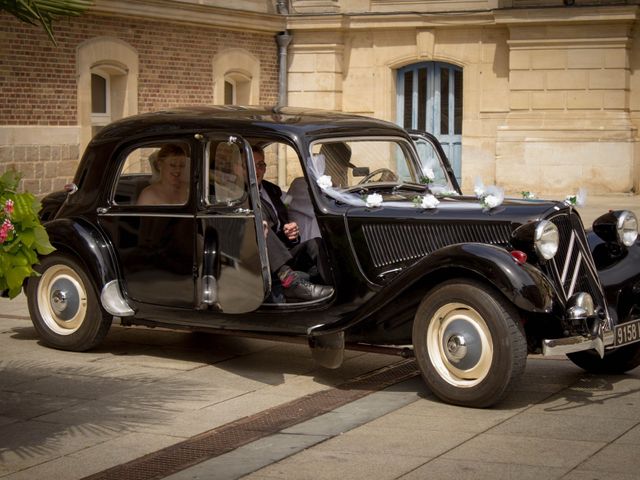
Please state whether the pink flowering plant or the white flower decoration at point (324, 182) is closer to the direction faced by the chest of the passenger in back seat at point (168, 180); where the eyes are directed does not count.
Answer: the white flower decoration

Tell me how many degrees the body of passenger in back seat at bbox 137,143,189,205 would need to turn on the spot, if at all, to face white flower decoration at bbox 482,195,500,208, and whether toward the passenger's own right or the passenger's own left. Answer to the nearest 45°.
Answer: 0° — they already face it

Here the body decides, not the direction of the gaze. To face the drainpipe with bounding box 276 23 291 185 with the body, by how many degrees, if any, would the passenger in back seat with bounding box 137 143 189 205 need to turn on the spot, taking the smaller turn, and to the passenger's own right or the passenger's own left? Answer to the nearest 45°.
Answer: approximately 135° to the passenger's own left

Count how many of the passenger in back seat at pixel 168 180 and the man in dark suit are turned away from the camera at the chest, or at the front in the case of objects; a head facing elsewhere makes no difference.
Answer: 0

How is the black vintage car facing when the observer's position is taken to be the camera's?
facing the viewer and to the right of the viewer

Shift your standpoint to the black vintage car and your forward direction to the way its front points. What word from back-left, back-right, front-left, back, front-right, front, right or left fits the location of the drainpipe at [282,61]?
back-left

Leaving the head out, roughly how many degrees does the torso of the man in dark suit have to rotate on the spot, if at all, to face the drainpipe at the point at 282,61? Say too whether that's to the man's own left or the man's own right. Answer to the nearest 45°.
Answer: approximately 135° to the man's own left

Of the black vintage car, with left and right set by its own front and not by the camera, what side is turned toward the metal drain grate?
right
